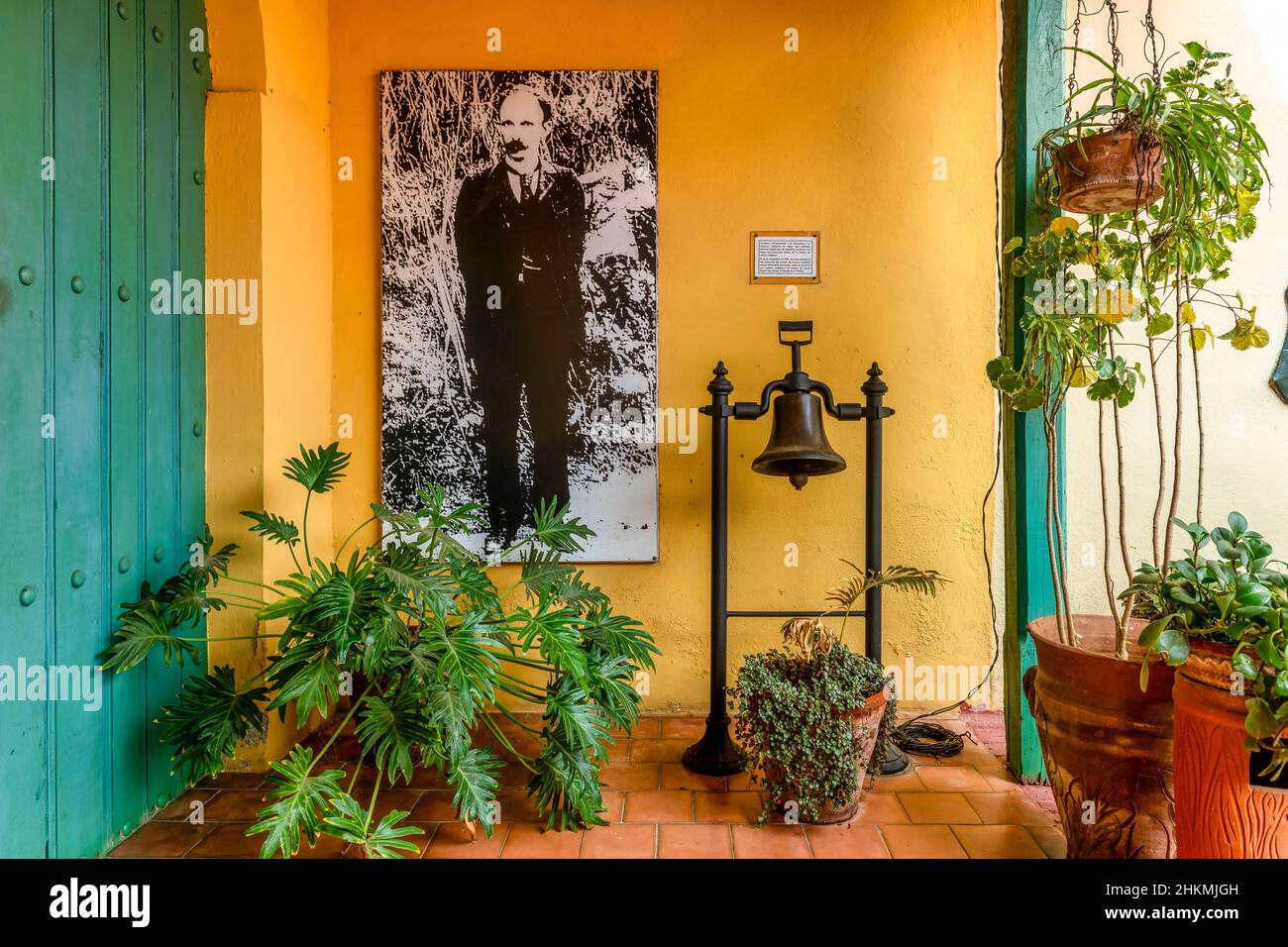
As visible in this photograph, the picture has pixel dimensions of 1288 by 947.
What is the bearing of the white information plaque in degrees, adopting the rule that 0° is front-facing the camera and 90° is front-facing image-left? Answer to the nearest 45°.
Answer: approximately 0°

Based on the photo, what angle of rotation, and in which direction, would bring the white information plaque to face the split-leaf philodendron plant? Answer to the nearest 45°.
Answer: approximately 45° to its right

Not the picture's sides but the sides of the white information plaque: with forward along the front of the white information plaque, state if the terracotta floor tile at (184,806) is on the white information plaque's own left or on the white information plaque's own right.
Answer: on the white information plaque's own right

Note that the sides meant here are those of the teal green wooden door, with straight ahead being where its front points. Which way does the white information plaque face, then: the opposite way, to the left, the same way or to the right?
to the right

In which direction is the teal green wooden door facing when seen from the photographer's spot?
facing the viewer and to the right of the viewer

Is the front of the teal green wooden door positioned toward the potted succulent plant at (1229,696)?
yes

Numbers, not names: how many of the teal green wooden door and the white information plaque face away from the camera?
0
